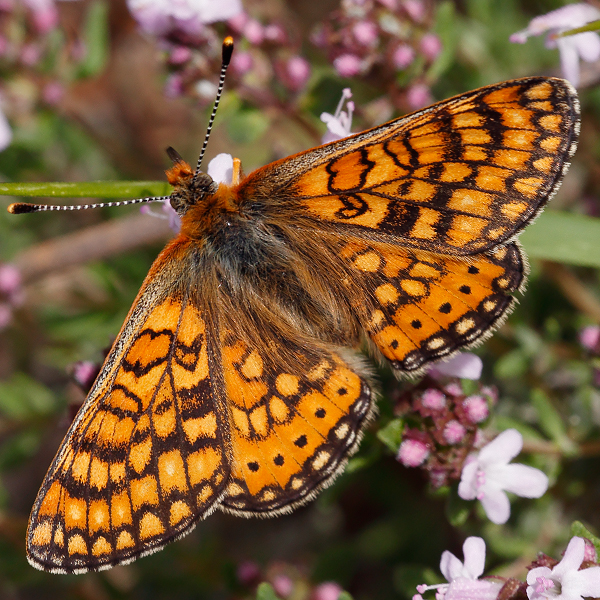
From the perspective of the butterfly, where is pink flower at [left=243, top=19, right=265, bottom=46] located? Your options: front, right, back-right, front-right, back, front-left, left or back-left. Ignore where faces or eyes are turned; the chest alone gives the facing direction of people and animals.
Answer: front-right

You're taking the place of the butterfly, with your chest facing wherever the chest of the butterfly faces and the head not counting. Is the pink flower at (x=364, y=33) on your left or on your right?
on your right

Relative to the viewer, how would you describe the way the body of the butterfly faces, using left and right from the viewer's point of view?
facing away from the viewer and to the left of the viewer

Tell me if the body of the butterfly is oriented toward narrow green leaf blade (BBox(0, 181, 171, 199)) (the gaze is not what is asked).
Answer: yes

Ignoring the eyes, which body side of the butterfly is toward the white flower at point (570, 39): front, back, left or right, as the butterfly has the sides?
right
